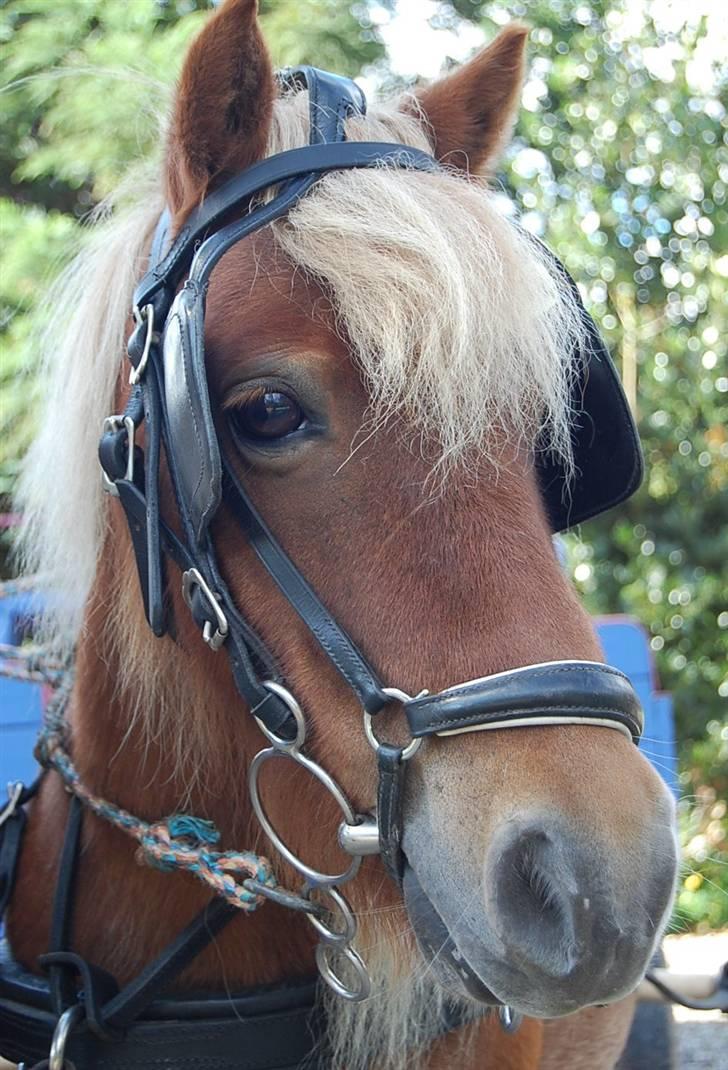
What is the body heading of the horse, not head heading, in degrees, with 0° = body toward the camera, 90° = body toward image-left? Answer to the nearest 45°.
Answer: approximately 315°
